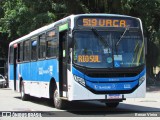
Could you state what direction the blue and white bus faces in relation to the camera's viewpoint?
facing the viewer and to the right of the viewer
